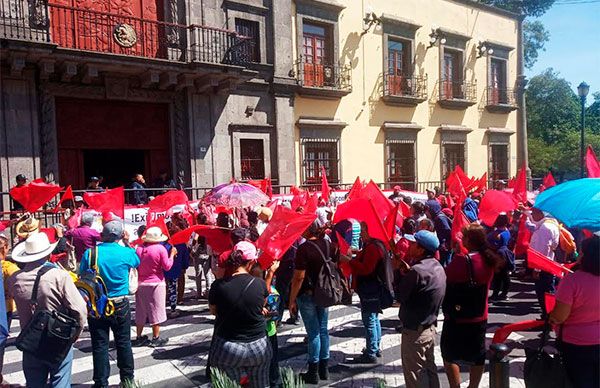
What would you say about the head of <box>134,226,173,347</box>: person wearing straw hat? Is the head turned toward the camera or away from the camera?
away from the camera

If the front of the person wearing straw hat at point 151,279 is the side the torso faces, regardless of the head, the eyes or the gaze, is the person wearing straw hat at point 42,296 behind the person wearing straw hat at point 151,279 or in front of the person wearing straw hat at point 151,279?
behind

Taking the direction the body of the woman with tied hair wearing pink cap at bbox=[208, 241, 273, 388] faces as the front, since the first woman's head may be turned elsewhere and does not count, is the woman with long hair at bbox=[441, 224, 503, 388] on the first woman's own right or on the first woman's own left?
on the first woman's own right

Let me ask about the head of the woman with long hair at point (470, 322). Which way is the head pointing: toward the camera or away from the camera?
away from the camera

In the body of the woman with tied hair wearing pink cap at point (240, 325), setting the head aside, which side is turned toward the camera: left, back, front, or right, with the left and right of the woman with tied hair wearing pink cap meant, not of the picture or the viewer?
back

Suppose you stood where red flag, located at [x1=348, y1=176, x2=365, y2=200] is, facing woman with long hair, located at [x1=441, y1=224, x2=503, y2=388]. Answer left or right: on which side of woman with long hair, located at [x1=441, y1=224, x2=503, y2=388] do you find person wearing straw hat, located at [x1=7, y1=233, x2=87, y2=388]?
right

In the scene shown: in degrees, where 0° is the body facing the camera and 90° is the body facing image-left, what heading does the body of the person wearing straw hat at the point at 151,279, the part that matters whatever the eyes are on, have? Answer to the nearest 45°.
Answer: approximately 225°

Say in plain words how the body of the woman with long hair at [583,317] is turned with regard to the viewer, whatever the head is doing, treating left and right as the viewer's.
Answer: facing away from the viewer and to the left of the viewer

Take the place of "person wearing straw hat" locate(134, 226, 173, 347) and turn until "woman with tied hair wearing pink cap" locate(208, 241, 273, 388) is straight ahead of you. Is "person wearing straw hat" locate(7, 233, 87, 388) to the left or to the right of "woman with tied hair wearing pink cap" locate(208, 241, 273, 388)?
right

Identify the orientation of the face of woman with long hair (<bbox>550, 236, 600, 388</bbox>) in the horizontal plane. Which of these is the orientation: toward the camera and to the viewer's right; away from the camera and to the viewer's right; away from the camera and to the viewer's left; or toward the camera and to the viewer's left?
away from the camera and to the viewer's left
